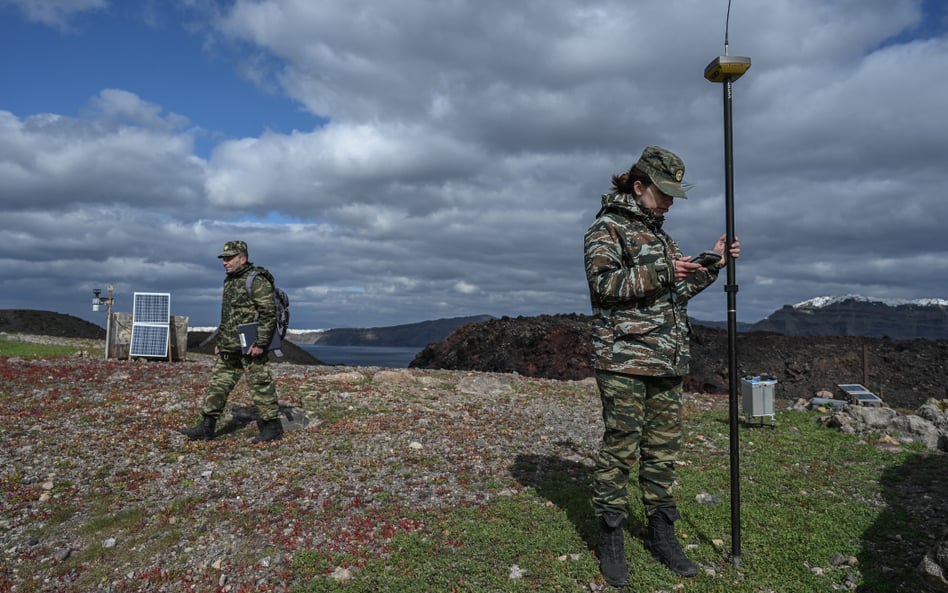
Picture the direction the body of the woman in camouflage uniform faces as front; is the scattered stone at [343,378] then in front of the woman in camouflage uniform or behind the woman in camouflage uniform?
behind

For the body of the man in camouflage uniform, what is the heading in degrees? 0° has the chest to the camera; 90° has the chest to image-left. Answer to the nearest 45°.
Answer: approximately 45°

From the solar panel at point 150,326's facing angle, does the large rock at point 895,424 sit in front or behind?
in front

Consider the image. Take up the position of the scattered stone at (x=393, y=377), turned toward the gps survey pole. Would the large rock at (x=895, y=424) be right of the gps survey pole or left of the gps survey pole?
left

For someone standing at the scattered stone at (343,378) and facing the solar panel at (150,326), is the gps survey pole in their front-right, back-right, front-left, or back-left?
back-left

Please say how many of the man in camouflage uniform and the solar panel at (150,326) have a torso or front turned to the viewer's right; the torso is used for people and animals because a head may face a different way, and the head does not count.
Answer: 0

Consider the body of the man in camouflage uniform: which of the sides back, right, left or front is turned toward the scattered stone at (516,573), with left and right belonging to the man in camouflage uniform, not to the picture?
left

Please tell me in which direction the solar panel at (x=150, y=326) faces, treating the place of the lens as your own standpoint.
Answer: facing the viewer

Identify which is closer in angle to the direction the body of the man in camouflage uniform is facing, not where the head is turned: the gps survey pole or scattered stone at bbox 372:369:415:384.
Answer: the gps survey pole

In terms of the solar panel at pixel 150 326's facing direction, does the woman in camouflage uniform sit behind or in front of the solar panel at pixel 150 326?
in front

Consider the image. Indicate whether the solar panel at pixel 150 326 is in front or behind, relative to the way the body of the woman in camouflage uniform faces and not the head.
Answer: behind
